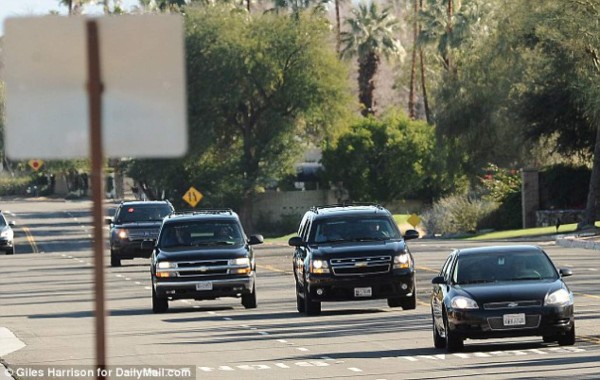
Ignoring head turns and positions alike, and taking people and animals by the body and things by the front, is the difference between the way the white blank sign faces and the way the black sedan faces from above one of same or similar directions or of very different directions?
very different directions

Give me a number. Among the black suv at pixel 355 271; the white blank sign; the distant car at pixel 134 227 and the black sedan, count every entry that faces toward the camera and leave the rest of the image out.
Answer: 3

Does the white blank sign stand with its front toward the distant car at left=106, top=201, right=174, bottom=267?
yes

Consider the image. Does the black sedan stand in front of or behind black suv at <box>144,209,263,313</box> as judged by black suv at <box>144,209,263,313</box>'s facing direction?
in front

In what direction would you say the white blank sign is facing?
away from the camera

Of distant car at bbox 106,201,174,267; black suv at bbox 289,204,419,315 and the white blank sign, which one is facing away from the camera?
the white blank sign

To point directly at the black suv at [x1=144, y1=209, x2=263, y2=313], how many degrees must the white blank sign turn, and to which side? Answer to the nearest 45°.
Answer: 0° — it already faces it

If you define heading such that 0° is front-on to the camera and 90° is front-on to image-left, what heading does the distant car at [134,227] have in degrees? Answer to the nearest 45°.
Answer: approximately 0°

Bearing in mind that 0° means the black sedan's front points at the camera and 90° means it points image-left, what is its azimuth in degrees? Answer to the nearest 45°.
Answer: approximately 0°

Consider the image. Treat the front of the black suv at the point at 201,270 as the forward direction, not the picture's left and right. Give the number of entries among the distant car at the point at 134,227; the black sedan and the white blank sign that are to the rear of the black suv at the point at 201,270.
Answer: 1

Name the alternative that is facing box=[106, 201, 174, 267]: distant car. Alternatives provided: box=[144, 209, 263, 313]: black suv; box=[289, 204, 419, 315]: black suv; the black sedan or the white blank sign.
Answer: the white blank sign
